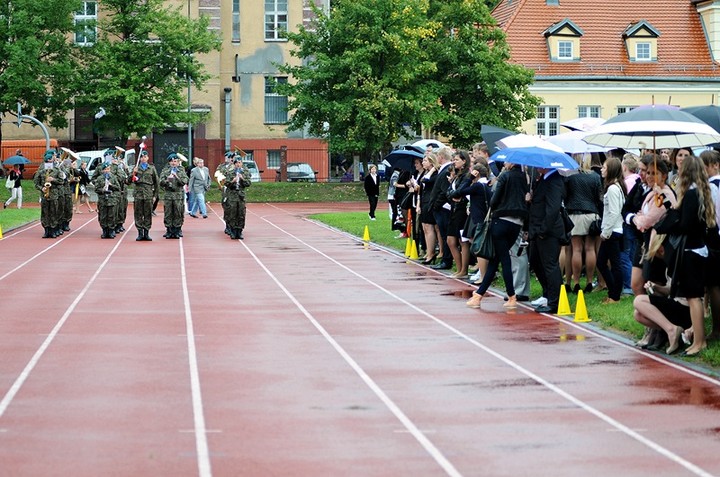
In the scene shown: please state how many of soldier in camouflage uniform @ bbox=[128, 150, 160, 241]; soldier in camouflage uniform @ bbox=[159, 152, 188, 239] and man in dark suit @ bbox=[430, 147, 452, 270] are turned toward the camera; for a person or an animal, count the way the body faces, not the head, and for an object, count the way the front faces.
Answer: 2

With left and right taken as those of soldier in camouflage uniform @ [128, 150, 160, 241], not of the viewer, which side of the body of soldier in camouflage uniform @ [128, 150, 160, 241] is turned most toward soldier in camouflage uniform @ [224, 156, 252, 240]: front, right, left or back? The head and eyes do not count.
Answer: left

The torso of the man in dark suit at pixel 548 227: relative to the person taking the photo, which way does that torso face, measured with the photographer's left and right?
facing to the left of the viewer

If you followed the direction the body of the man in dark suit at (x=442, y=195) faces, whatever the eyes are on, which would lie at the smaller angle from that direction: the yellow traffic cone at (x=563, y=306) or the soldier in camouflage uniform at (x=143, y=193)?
the soldier in camouflage uniform

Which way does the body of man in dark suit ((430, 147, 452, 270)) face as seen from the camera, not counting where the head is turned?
to the viewer's left

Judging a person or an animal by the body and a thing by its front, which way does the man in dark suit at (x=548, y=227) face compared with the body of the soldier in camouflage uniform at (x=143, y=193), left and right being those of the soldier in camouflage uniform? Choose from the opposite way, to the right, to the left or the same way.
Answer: to the right

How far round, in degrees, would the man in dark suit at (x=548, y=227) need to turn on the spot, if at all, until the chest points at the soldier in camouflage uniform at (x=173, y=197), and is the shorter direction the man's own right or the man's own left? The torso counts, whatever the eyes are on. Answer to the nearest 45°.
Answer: approximately 45° to the man's own right

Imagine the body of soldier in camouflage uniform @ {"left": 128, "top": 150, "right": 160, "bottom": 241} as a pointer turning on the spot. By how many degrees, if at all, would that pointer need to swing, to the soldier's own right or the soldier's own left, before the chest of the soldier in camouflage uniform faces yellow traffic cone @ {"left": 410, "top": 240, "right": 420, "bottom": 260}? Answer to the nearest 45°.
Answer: approximately 45° to the soldier's own left

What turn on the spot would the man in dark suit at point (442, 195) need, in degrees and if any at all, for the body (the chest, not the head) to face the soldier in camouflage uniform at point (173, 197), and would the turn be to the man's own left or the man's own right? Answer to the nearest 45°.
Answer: approximately 45° to the man's own right
